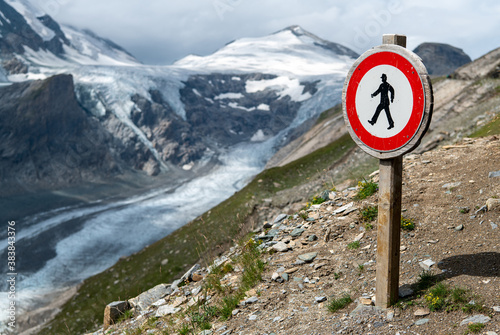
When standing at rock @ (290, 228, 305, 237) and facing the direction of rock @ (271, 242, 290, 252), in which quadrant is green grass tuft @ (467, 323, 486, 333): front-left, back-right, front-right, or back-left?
front-left

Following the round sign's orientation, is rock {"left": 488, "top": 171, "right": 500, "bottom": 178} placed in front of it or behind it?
behind

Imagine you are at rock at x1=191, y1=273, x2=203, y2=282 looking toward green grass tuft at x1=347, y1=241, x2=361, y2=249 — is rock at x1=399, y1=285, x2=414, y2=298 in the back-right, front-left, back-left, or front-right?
front-right

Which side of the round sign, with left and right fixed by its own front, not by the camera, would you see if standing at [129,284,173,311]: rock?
right

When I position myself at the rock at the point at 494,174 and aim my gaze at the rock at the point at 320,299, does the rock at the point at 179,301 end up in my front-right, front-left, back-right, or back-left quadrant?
front-right

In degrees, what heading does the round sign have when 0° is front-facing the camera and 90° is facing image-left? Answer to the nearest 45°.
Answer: approximately 45°

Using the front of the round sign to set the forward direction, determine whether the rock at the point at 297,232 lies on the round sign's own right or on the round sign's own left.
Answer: on the round sign's own right

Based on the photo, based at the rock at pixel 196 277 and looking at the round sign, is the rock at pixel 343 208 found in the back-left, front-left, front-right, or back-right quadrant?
front-left
